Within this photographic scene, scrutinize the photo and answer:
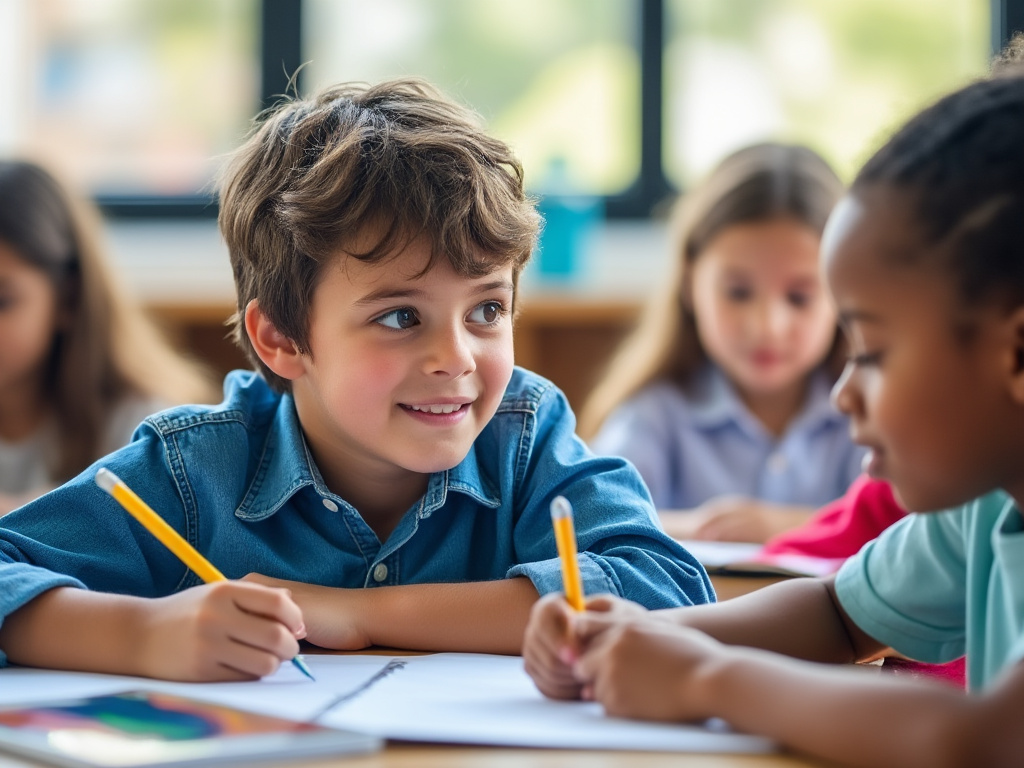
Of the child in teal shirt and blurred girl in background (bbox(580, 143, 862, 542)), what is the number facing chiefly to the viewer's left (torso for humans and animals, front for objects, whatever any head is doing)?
1

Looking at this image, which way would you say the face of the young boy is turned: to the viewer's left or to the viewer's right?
to the viewer's right

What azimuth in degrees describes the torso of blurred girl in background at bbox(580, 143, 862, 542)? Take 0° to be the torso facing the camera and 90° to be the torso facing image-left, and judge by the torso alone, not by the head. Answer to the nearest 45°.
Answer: approximately 0°

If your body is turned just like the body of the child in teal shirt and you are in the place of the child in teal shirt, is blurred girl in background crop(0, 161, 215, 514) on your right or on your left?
on your right

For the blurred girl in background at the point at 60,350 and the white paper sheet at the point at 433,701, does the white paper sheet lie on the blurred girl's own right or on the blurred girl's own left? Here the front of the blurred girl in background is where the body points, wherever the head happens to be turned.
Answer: on the blurred girl's own left

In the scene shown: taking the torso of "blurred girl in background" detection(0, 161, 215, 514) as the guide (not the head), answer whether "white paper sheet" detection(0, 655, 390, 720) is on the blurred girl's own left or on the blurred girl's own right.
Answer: on the blurred girl's own left

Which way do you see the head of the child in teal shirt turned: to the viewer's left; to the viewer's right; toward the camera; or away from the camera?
to the viewer's left

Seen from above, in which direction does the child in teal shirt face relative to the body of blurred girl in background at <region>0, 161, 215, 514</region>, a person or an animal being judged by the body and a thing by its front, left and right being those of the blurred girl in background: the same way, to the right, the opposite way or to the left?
to the right

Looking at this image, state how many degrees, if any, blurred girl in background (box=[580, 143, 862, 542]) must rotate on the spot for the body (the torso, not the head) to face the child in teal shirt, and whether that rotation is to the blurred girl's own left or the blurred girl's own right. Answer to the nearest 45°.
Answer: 0° — they already face them

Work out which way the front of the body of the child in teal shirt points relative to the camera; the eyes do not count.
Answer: to the viewer's left

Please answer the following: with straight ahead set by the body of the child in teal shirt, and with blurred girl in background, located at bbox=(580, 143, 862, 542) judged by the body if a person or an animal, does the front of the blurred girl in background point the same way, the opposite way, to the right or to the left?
to the left
